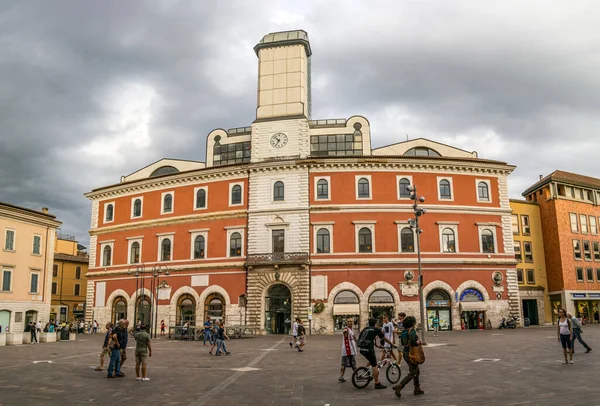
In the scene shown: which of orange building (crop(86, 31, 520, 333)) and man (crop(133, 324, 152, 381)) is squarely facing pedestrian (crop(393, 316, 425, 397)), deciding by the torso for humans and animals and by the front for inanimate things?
the orange building

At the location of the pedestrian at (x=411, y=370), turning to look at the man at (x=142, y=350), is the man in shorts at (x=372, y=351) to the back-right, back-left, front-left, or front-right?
front-right

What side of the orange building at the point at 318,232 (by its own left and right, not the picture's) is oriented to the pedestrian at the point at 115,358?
front

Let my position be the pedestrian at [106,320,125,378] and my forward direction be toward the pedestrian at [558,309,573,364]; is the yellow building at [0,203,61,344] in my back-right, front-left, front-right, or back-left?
back-left

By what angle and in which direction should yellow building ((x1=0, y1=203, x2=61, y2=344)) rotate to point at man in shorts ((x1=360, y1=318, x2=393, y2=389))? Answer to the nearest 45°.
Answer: approximately 45° to its right

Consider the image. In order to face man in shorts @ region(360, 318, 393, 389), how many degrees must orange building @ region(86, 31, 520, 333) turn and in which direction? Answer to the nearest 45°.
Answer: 0° — it already faces them

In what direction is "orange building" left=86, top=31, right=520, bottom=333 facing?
toward the camera

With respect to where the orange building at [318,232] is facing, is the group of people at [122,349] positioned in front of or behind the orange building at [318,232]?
in front

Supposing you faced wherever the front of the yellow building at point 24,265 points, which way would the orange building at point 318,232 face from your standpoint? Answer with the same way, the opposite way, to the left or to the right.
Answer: to the right

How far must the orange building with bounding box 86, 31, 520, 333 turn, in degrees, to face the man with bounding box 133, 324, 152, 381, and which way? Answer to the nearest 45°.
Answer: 0° — it already faces them

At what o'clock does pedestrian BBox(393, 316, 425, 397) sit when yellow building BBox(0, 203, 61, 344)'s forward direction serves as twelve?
The pedestrian is roughly at 1 o'clock from the yellow building.

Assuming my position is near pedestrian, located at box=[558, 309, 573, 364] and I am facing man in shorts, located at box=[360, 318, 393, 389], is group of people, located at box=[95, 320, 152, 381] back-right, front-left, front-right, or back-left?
front-right

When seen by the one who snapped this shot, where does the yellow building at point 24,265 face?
facing the viewer and to the right of the viewer
